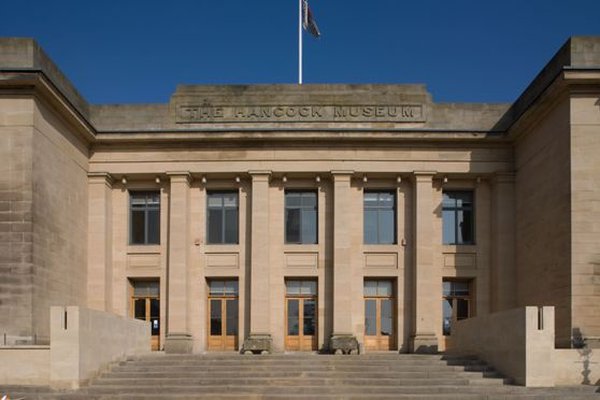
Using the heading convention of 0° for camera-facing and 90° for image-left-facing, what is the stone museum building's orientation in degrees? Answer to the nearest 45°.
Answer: approximately 0°
